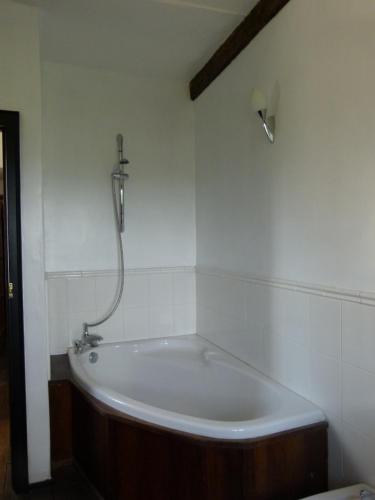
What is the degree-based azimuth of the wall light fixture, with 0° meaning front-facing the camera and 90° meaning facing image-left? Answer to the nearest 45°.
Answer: approximately 45°

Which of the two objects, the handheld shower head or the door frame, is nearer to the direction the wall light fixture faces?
the door frame
